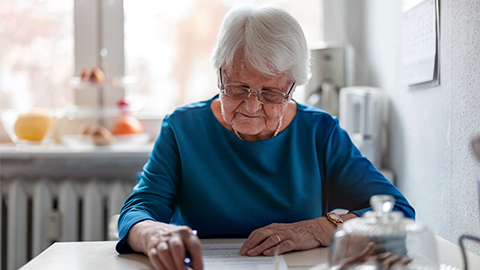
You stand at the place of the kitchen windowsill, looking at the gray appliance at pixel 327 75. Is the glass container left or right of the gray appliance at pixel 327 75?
right

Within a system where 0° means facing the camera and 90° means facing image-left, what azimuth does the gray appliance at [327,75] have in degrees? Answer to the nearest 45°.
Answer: approximately 45°

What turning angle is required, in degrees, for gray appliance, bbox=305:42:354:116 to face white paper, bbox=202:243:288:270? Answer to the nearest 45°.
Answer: approximately 45° to its left

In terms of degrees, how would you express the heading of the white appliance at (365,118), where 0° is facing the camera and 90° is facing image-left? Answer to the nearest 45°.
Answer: approximately 45°

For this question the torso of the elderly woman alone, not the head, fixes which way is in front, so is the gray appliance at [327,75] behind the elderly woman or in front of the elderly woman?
behind

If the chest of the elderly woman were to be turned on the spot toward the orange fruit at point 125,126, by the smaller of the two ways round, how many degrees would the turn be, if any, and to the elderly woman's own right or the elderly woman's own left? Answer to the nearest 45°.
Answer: approximately 135° to the elderly woman's own right

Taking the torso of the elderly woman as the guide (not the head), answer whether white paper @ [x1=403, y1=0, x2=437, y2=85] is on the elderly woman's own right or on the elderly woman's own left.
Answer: on the elderly woman's own left

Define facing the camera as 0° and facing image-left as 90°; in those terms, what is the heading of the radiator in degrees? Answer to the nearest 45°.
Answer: approximately 0°

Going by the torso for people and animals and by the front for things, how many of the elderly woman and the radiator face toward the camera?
2
